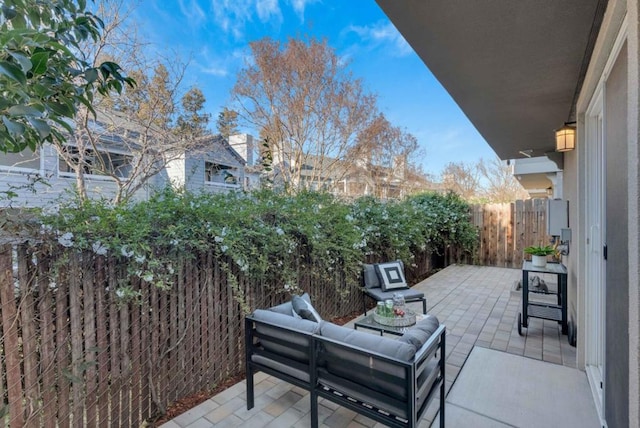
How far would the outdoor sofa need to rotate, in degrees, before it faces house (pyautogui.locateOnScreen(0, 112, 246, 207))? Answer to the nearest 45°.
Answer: approximately 90° to its left

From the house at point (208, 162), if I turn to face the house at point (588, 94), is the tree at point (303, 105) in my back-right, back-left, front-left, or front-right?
front-left

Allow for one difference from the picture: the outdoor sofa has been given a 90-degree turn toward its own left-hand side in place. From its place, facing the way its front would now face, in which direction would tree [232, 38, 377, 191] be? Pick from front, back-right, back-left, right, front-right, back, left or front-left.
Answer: front-right

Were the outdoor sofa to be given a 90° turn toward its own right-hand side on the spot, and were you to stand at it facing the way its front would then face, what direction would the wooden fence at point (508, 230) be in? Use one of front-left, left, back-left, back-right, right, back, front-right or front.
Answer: left

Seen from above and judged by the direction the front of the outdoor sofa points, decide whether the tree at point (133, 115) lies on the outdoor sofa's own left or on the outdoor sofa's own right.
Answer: on the outdoor sofa's own left

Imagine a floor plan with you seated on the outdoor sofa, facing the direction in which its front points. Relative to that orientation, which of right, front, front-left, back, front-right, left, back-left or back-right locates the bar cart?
front

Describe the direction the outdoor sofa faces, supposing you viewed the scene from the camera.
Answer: facing away from the viewer and to the right of the viewer

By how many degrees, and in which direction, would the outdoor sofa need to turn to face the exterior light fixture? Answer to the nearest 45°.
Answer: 0° — it already faces it

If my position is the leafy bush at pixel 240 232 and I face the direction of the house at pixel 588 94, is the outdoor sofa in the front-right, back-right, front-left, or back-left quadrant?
front-right
